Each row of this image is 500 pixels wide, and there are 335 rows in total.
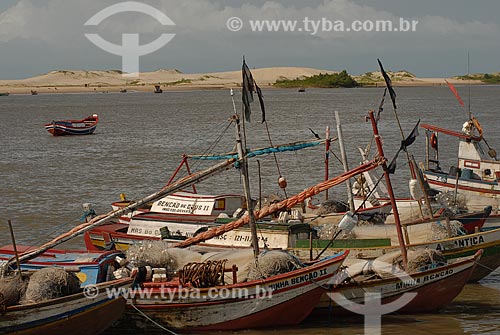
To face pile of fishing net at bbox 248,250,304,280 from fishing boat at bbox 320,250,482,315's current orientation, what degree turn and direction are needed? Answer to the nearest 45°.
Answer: approximately 135° to its right

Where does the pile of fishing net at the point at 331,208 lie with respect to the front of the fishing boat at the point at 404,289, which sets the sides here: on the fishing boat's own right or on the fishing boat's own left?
on the fishing boat's own left

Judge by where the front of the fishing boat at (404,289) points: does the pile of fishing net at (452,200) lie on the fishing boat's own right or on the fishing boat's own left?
on the fishing boat's own left

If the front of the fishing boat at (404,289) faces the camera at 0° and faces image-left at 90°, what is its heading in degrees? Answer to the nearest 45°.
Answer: approximately 270°

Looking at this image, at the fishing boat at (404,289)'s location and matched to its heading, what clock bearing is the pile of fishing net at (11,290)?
The pile of fishing net is roughly at 5 o'clock from the fishing boat.
